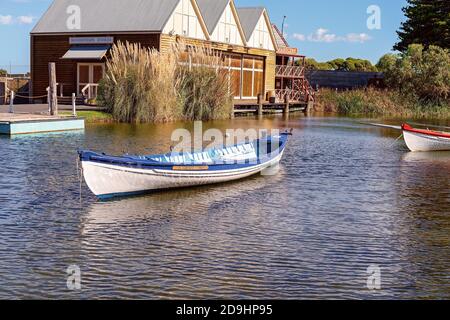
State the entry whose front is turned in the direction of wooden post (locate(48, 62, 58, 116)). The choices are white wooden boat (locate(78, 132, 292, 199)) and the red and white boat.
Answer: the red and white boat

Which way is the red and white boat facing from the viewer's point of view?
to the viewer's left

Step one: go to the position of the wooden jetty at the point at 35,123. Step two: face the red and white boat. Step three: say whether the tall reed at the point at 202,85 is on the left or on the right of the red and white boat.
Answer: left
